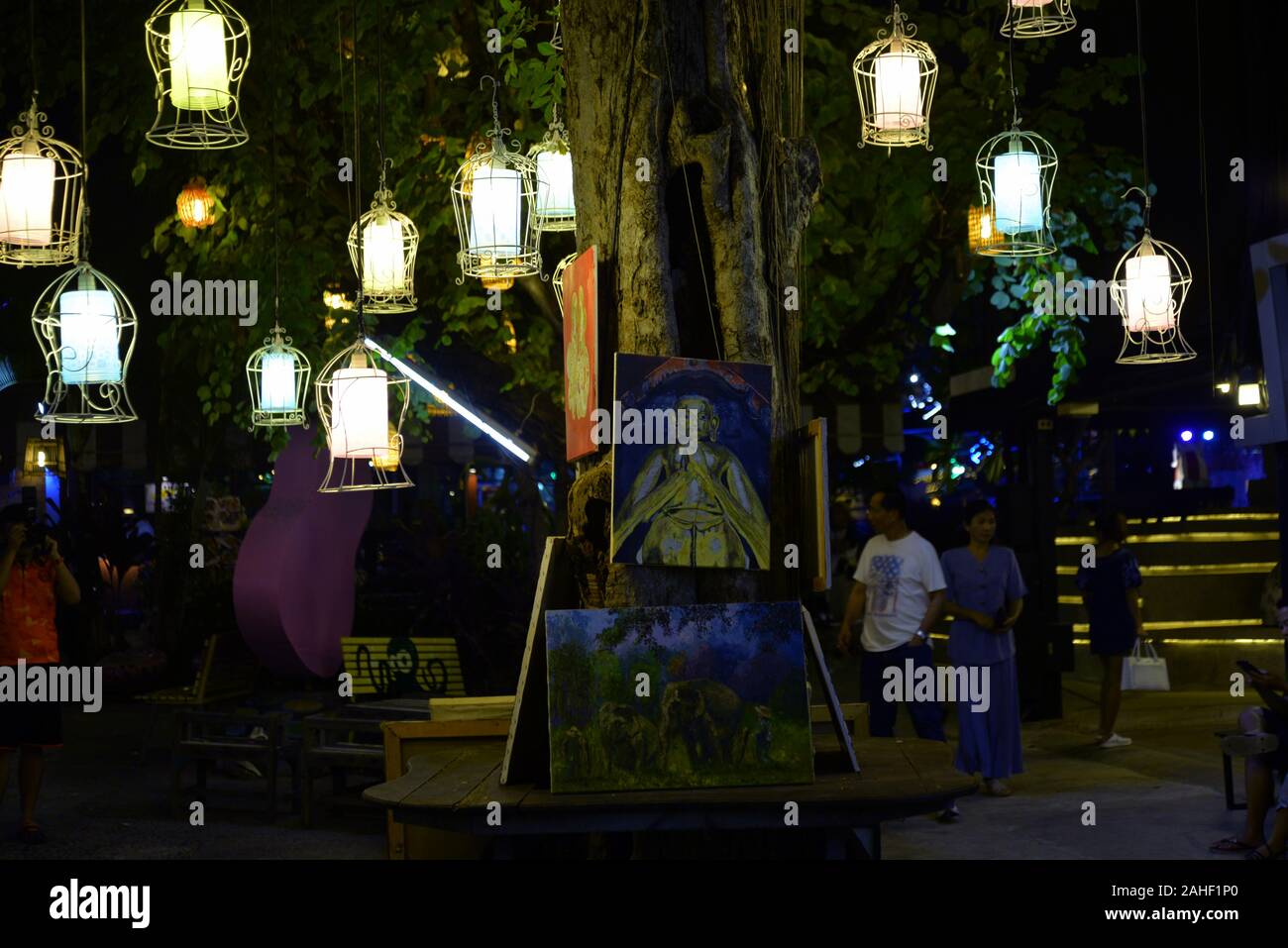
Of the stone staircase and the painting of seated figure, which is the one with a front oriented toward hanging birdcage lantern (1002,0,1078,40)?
the stone staircase

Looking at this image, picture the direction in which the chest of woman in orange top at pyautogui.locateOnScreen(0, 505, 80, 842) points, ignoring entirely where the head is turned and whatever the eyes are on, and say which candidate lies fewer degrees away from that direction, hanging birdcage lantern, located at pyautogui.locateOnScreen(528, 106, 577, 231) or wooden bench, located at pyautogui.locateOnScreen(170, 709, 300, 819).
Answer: the hanging birdcage lantern

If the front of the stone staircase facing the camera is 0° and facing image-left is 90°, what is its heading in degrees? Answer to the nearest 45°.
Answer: approximately 0°

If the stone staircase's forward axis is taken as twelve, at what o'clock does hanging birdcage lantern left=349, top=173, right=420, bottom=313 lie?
The hanging birdcage lantern is roughly at 1 o'clock from the stone staircase.
